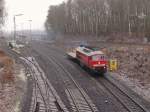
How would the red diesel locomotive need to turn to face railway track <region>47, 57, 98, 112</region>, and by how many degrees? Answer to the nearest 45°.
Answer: approximately 45° to its right

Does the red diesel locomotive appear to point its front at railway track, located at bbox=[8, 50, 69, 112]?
no

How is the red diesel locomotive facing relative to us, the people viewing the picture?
facing the viewer and to the right of the viewer
